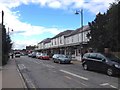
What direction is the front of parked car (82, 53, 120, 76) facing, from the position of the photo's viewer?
facing the viewer and to the right of the viewer

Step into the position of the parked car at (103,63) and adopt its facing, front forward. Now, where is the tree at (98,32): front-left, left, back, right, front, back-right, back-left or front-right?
back-left

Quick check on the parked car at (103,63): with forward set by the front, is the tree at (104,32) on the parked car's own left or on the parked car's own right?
on the parked car's own left
